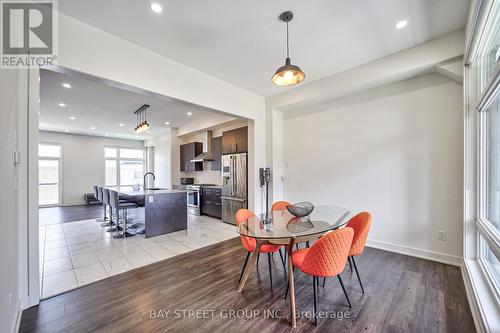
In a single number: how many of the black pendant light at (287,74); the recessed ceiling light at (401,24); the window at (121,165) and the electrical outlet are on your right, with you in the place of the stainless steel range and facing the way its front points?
1

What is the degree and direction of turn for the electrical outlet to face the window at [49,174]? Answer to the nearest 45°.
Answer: approximately 90° to its right

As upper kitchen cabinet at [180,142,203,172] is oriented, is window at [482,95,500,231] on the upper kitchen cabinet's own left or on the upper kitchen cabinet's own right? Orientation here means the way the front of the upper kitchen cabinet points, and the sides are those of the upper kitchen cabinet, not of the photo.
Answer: on the upper kitchen cabinet's own left

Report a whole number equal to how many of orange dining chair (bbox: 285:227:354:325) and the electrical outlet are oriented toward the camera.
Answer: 1

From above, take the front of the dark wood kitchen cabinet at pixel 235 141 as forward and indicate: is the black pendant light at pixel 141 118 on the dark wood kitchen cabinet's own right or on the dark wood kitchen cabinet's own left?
on the dark wood kitchen cabinet's own right

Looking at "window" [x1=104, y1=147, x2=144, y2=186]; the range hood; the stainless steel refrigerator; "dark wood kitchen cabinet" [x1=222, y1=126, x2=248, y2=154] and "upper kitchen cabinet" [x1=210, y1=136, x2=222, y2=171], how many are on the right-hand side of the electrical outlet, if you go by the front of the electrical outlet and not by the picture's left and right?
5

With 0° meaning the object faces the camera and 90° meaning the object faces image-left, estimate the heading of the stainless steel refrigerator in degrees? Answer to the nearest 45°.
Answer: approximately 45°

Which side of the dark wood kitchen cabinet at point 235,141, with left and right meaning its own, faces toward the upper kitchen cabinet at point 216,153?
right

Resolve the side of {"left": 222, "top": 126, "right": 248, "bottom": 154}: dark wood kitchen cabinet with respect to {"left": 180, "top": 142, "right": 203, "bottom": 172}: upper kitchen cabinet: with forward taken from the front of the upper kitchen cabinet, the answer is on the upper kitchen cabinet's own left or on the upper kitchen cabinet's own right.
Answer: on the upper kitchen cabinet's own left

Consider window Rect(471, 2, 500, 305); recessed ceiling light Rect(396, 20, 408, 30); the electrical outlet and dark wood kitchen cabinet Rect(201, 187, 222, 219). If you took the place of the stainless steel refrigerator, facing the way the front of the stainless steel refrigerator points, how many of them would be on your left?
3

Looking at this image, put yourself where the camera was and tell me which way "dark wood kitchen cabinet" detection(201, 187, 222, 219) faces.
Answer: facing the viewer and to the left of the viewer

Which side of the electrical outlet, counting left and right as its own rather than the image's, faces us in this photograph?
front

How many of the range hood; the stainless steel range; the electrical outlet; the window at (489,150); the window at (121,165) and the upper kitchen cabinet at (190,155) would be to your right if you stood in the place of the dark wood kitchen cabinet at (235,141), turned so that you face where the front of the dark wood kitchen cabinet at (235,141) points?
4

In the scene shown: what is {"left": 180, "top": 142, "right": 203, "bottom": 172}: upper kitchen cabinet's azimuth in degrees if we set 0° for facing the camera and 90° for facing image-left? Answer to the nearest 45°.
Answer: approximately 45°

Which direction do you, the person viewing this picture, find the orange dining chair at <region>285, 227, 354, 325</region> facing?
facing away from the viewer and to the left of the viewer
